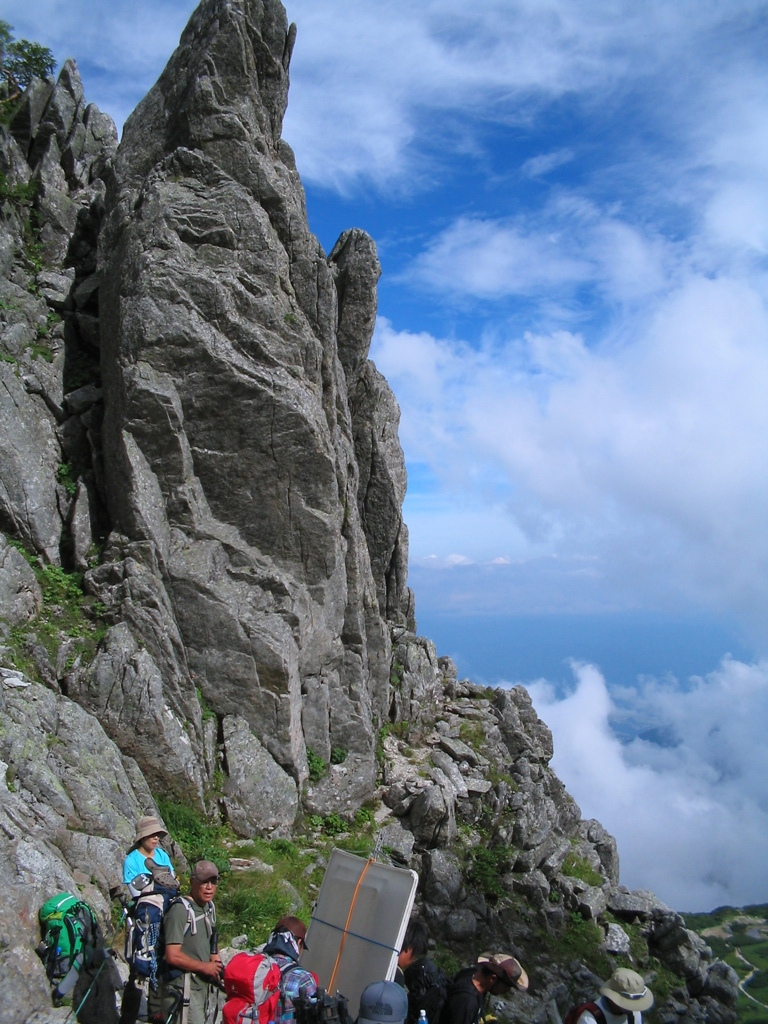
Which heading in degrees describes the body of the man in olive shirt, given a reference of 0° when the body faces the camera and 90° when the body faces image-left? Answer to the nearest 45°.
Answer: approximately 315°

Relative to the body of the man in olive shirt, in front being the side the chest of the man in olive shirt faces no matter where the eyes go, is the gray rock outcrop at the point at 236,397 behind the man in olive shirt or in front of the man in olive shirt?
behind

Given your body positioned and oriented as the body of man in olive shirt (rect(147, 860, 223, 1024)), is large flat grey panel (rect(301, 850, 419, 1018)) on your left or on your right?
on your left

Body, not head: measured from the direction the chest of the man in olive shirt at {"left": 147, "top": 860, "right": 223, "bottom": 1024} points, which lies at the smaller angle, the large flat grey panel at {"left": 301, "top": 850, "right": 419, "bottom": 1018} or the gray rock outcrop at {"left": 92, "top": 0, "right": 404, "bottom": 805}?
the large flat grey panel
